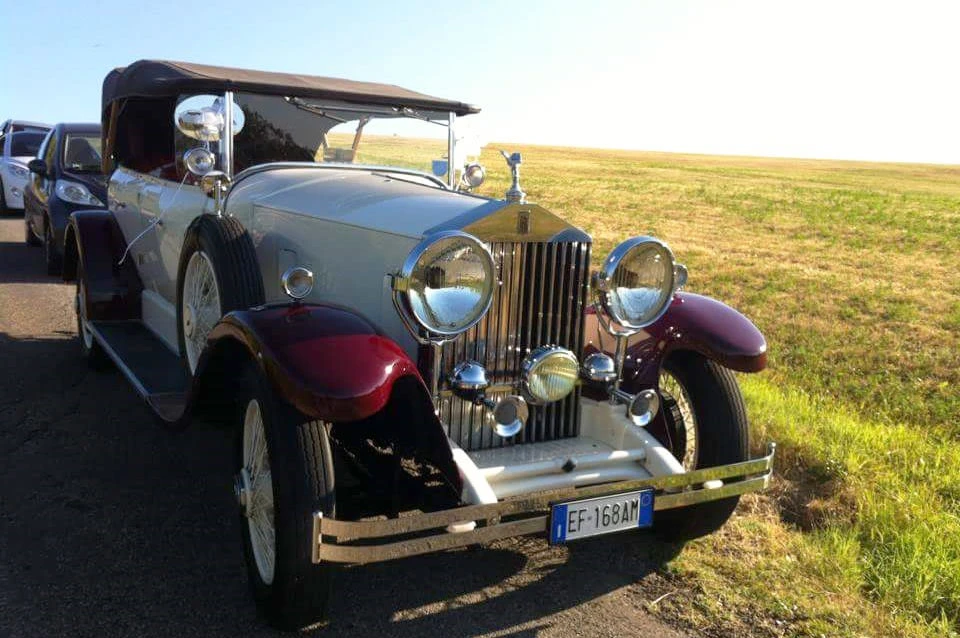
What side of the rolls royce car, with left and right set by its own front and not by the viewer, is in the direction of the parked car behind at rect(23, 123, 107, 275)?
back

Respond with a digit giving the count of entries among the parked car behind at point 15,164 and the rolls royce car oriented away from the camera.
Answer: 0

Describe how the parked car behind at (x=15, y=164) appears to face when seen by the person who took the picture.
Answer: facing the viewer and to the right of the viewer

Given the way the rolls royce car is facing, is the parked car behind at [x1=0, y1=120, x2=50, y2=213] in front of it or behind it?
behind

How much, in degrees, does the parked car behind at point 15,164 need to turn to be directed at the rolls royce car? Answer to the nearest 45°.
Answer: approximately 45° to its right

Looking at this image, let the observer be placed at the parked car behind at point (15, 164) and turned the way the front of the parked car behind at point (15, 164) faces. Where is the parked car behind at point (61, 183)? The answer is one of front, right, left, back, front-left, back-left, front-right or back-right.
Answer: front-right
